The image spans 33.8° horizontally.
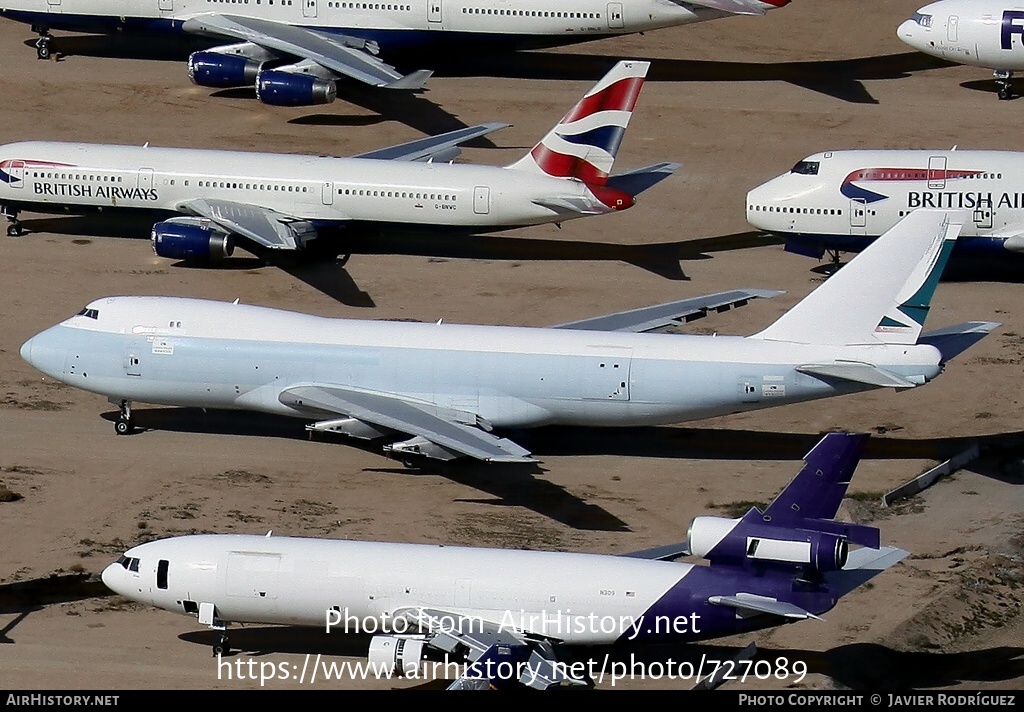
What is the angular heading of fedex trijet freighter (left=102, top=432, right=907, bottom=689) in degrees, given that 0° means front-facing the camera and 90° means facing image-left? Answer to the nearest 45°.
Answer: approximately 90°
